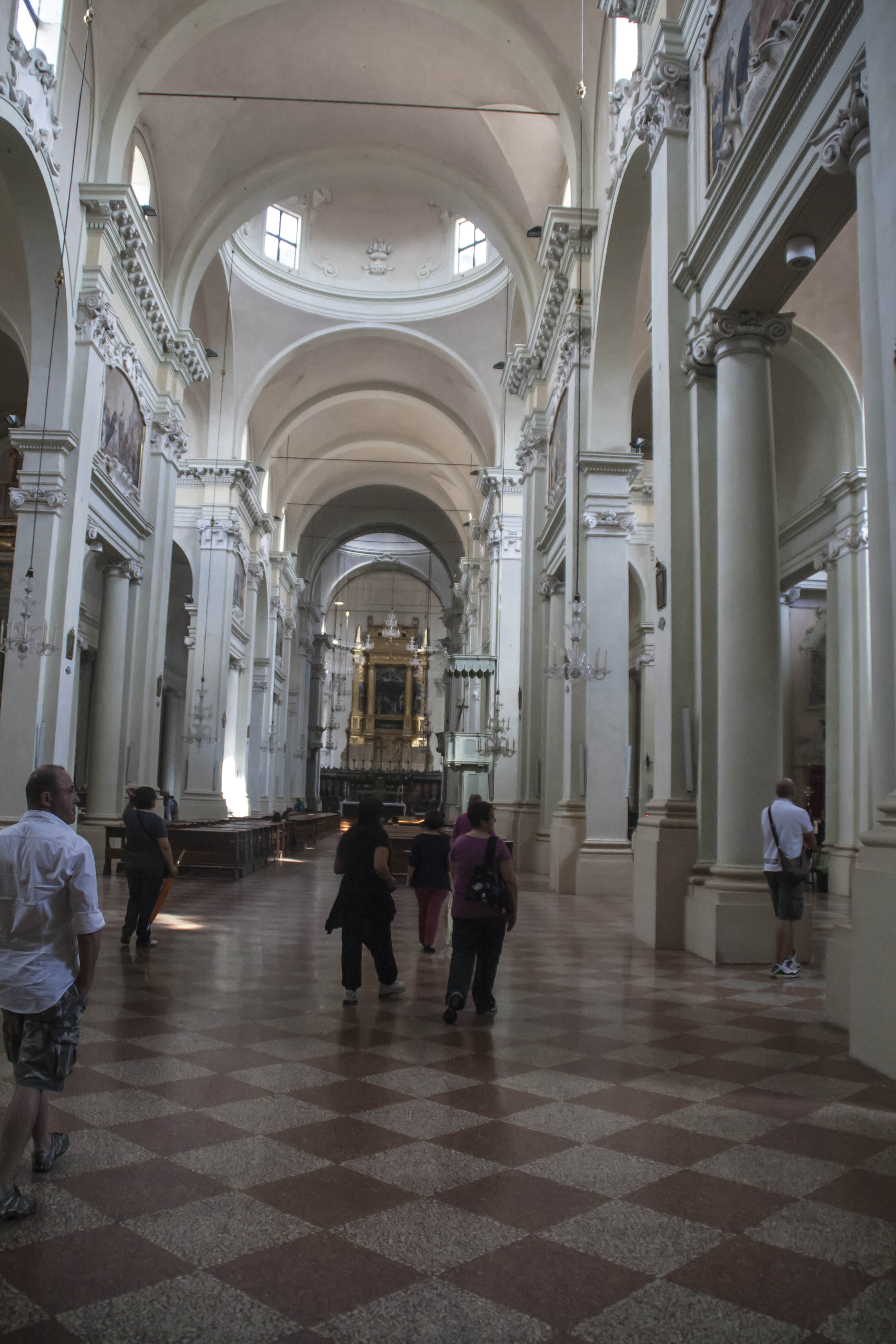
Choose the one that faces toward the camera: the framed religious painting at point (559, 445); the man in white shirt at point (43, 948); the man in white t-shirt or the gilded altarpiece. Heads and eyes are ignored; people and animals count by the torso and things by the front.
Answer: the gilded altarpiece

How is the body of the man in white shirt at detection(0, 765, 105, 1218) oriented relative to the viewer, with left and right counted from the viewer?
facing away from the viewer and to the right of the viewer

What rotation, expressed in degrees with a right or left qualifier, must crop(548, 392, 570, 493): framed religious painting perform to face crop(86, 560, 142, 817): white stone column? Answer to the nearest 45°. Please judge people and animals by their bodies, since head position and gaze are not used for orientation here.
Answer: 0° — it already faces it

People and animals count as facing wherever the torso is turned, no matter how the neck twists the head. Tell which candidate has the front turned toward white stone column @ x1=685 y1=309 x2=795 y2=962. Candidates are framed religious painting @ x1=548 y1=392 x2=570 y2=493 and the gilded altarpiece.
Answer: the gilded altarpiece

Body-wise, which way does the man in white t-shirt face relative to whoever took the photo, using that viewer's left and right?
facing away from the viewer and to the right of the viewer

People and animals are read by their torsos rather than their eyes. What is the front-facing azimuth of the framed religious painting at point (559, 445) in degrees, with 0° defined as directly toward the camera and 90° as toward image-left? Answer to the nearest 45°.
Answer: approximately 90°

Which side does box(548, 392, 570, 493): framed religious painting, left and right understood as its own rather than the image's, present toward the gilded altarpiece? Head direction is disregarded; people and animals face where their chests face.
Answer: right

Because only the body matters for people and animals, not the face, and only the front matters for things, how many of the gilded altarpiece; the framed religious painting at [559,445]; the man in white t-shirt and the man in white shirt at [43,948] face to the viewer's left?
1

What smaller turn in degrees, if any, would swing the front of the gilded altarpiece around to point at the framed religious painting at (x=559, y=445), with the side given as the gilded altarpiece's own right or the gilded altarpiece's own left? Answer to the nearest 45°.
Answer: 0° — it already faces it

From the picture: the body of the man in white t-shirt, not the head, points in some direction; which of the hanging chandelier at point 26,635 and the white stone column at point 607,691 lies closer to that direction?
the white stone column

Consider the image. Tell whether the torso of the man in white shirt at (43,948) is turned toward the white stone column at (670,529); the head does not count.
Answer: yes

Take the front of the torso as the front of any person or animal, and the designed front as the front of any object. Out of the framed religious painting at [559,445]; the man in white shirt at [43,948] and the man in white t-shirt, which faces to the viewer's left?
the framed religious painting

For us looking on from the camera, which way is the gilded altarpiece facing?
facing the viewer

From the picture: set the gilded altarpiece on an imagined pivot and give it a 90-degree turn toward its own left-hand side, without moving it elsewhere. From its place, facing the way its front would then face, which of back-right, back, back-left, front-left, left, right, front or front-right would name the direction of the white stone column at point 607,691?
right

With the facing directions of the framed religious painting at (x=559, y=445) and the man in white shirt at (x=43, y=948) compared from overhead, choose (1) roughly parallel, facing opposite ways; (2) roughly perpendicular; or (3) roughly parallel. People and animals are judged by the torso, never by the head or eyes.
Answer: roughly perpendicular

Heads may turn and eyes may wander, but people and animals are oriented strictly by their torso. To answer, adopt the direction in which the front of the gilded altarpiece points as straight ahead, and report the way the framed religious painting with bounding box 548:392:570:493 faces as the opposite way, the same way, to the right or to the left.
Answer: to the right
